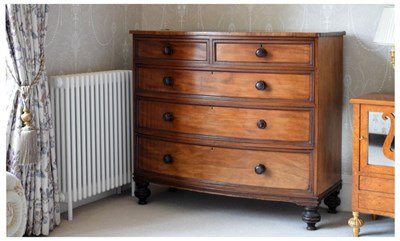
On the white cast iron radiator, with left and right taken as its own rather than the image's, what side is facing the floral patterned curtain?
right

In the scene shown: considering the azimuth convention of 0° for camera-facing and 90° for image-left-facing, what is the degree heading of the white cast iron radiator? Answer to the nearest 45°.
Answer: approximately 315°

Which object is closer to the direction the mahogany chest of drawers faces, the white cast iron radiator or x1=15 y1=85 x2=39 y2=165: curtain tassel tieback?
the curtain tassel tieback

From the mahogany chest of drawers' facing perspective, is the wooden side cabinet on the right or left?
on its left

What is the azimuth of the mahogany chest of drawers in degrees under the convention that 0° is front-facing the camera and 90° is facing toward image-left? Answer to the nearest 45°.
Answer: approximately 45°
